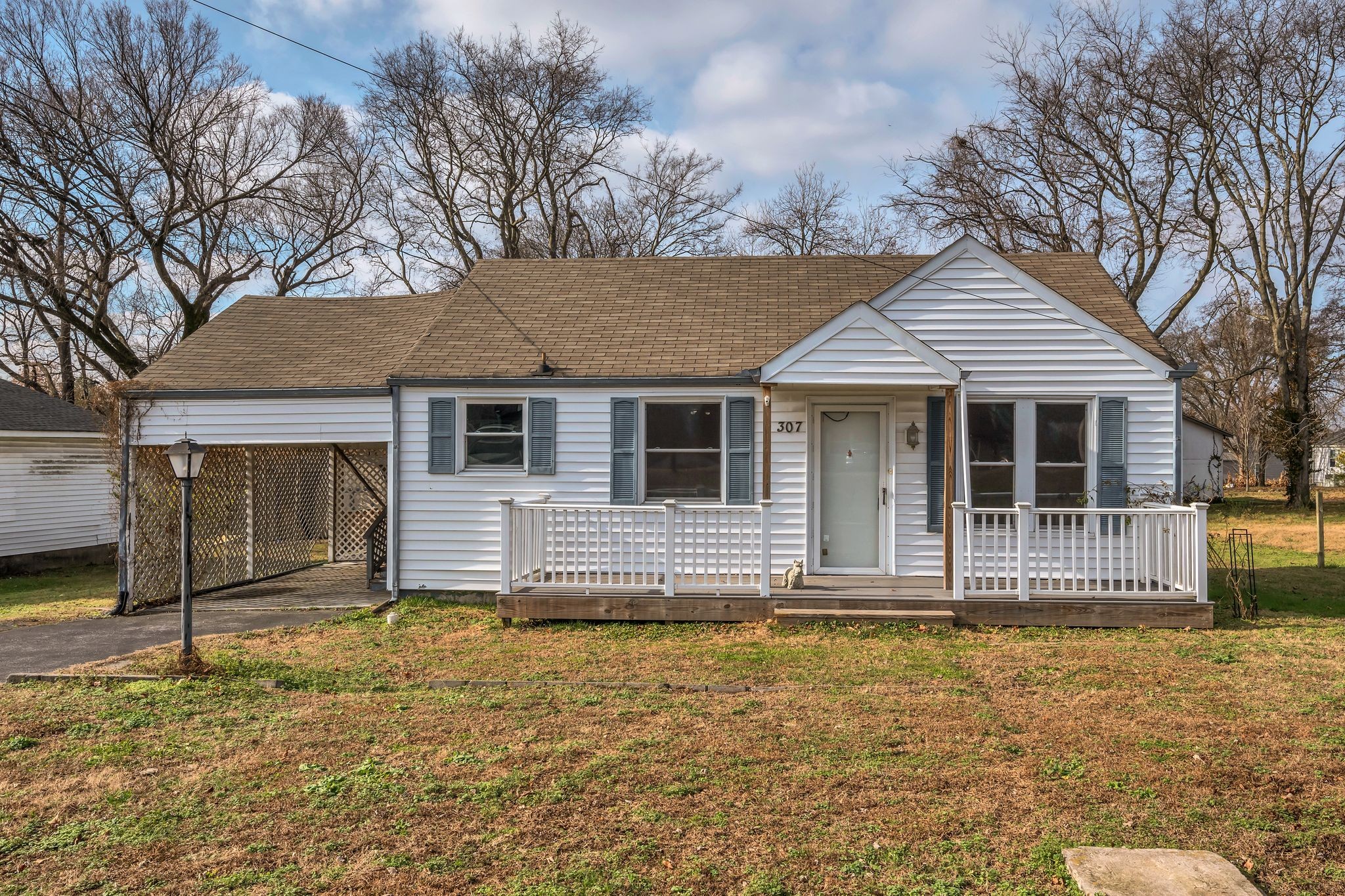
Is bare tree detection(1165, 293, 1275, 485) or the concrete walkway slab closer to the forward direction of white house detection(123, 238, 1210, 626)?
the concrete walkway slab

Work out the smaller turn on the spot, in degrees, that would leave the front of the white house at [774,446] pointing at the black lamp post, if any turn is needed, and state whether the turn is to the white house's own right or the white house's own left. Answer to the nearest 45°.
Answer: approximately 45° to the white house's own right

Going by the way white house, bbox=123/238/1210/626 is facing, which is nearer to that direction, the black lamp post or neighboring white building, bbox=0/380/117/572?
the black lamp post

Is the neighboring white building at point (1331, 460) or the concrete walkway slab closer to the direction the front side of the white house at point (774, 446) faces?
the concrete walkway slab

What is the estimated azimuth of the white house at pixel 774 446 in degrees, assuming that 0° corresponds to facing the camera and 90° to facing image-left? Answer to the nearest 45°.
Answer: approximately 0°

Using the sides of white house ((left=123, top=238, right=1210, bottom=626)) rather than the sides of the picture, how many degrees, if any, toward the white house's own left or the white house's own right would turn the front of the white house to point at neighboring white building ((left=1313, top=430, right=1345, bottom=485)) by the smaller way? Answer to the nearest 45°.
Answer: approximately 135° to the white house's own left

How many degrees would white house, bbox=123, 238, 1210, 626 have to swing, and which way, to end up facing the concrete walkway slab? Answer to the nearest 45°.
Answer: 0° — it already faces it

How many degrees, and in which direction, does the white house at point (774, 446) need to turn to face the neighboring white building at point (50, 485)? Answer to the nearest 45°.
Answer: approximately 135° to its right

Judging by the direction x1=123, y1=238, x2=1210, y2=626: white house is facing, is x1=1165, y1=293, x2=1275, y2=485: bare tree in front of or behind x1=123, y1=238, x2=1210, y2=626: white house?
behind
